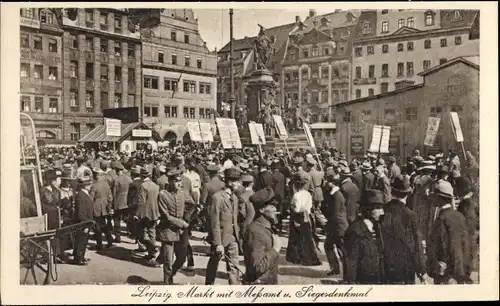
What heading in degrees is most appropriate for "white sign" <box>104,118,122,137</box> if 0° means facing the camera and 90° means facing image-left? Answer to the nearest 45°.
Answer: approximately 0°

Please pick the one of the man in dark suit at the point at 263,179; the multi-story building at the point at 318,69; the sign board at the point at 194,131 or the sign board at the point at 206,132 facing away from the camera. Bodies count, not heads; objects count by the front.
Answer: the man in dark suit

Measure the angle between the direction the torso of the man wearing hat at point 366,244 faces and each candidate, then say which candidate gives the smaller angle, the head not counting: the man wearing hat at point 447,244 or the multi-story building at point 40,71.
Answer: the man wearing hat

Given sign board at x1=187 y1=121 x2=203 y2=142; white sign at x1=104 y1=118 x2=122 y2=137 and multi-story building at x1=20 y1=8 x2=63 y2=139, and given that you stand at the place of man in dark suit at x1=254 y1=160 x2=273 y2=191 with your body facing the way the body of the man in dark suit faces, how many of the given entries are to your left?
3

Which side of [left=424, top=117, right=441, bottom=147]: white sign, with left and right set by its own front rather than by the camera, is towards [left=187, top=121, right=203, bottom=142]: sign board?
right
